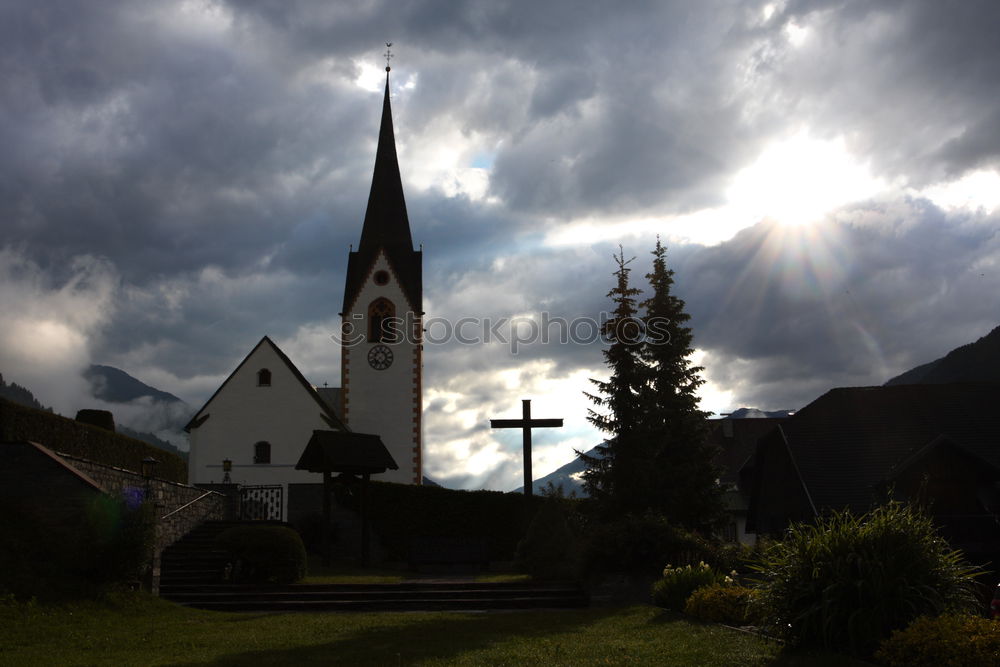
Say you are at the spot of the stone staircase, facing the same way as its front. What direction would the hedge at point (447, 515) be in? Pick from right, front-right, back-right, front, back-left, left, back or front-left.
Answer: back

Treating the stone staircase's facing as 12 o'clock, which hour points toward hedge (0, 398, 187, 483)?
The hedge is roughly at 4 o'clock from the stone staircase.

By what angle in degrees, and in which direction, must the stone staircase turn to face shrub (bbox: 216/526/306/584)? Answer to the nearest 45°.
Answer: approximately 135° to its right

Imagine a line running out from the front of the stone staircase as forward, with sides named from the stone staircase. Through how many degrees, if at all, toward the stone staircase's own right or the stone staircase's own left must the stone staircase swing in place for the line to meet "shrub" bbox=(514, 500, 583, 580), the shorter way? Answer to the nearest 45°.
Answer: approximately 135° to the stone staircase's own left

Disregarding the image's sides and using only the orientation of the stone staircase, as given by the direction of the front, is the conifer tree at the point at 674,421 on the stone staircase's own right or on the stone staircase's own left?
on the stone staircase's own left

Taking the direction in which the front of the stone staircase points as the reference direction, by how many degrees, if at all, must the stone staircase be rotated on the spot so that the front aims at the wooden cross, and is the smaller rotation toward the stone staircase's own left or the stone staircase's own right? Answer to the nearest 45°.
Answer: approximately 135° to the stone staircase's own left

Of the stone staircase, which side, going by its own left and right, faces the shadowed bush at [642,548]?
left

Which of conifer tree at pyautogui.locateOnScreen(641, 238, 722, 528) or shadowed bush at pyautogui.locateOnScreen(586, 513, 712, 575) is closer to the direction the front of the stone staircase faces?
the shadowed bush

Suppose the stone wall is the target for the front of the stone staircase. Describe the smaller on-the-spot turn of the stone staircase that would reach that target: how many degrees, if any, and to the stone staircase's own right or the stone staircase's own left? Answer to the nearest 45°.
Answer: approximately 135° to the stone staircase's own right

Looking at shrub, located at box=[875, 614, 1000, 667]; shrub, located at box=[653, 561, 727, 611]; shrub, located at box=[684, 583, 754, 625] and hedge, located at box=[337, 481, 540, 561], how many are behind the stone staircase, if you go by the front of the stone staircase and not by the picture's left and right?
1

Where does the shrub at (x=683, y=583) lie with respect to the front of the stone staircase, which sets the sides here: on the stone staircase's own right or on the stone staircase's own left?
on the stone staircase's own left

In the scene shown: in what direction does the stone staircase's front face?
toward the camera
